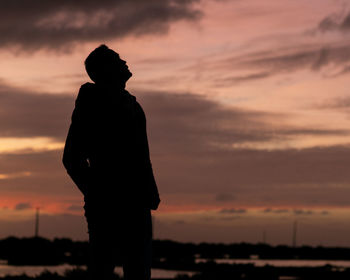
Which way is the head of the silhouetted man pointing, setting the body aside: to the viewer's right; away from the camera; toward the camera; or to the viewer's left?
to the viewer's right

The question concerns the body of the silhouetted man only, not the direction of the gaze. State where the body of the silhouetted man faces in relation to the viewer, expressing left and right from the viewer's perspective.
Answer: facing the viewer and to the right of the viewer
